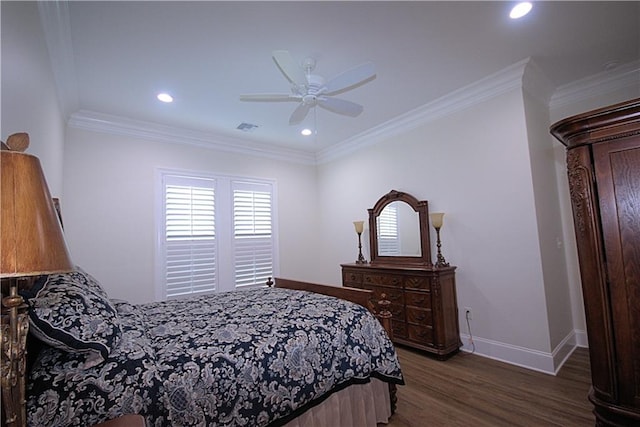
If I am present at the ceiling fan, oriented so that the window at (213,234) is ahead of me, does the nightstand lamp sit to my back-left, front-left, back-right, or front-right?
back-left

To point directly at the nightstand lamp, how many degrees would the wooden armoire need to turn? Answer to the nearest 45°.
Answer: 0° — it already faces it

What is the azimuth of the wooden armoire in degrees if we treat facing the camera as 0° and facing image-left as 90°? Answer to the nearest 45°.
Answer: approximately 45°

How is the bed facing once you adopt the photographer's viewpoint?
facing away from the viewer and to the right of the viewer
